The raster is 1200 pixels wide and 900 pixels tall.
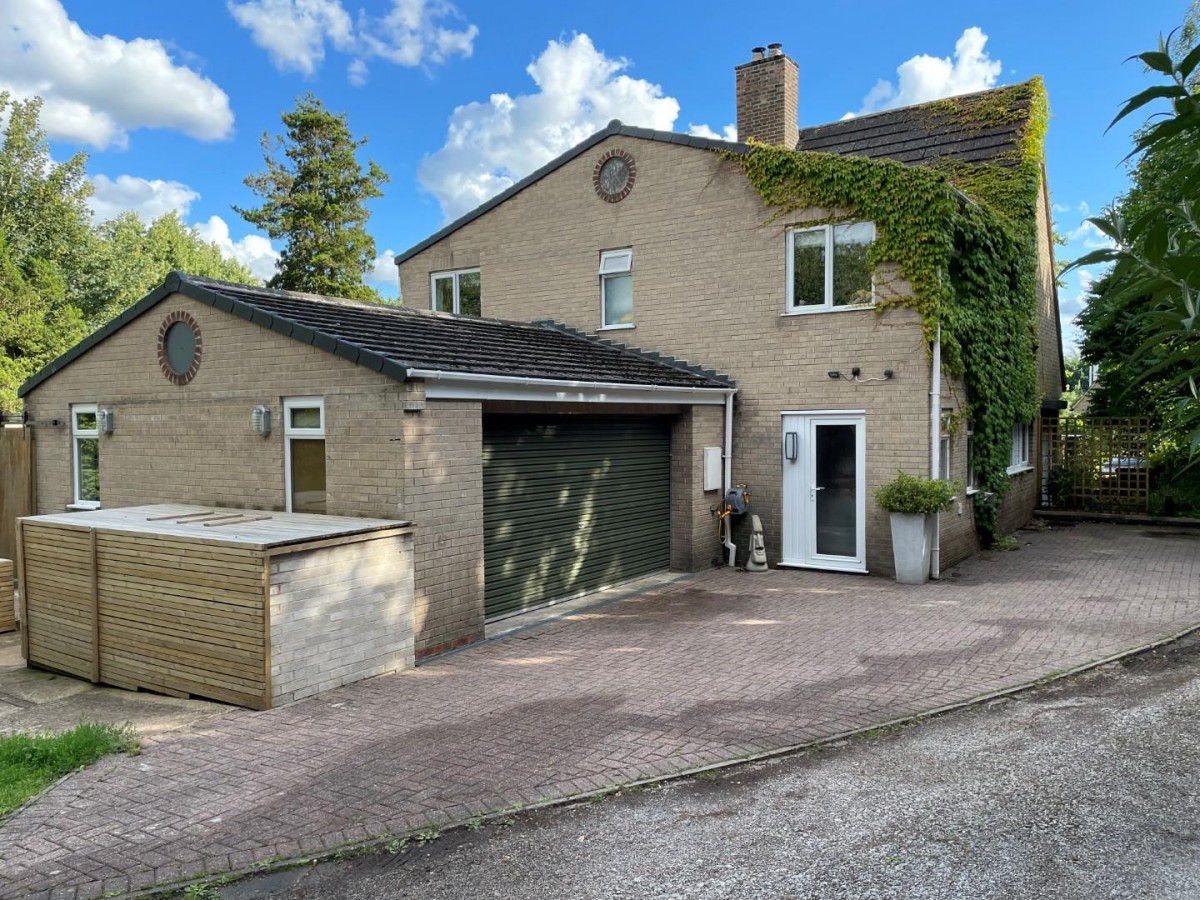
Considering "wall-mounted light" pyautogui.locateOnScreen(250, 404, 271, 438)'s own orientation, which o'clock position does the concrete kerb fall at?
The concrete kerb is roughly at 10 o'clock from the wall-mounted light.

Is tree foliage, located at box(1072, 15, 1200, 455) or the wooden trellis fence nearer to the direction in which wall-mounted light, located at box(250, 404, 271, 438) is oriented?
the tree foliage

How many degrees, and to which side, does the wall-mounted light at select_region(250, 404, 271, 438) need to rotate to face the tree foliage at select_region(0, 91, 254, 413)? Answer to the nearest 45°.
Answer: approximately 135° to its right

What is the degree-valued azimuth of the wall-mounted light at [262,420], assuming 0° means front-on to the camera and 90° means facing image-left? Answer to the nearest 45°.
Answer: approximately 45°

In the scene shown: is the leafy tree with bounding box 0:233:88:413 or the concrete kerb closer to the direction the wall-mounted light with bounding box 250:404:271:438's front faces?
the concrete kerb

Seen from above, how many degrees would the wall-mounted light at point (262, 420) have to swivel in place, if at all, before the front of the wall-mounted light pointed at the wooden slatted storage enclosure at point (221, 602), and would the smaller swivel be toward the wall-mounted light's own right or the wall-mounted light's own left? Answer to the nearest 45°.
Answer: approximately 45° to the wall-mounted light's own left

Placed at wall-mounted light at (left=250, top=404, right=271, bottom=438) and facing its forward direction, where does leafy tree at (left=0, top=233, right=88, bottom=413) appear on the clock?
The leafy tree is roughly at 4 o'clock from the wall-mounted light.

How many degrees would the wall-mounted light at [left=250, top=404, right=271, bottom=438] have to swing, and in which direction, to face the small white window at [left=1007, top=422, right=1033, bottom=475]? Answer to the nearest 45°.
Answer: approximately 135° to its left

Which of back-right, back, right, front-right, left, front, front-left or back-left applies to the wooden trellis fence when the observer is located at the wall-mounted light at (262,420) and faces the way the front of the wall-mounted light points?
back-left

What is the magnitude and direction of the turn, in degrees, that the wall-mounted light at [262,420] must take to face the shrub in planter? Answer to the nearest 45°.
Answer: approximately 135° to its left

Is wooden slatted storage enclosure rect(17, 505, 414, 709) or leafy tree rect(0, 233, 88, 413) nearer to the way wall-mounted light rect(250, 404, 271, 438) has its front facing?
the wooden slatted storage enclosure

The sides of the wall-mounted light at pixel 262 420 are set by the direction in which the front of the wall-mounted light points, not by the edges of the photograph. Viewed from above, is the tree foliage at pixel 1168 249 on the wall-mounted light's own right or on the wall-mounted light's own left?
on the wall-mounted light's own left

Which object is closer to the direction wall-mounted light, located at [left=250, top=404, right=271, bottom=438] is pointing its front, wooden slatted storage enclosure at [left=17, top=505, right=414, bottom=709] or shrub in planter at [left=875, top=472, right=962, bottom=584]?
the wooden slatted storage enclosure
